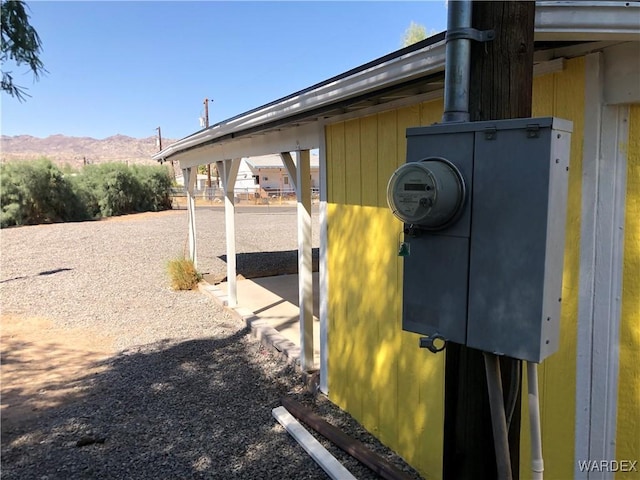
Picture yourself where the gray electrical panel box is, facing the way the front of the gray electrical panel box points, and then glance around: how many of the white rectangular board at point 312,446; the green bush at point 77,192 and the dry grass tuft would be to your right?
3

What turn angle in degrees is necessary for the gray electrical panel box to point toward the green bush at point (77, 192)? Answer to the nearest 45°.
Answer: approximately 90° to its right

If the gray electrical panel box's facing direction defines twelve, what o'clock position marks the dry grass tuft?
The dry grass tuft is roughly at 3 o'clock from the gray electrical panel box.

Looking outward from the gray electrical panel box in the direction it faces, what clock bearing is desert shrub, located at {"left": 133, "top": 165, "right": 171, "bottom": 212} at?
The desert shrub is roughly at 3 o'clock from the gray electrical panel box.

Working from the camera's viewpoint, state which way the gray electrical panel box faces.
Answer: facing the viewer and to the left of the viewer

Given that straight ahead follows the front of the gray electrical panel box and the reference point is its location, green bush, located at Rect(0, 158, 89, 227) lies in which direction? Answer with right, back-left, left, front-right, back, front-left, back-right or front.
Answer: right

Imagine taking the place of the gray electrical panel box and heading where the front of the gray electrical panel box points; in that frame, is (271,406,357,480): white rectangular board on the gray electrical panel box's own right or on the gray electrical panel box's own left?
on the gray electrical panel box's own right
